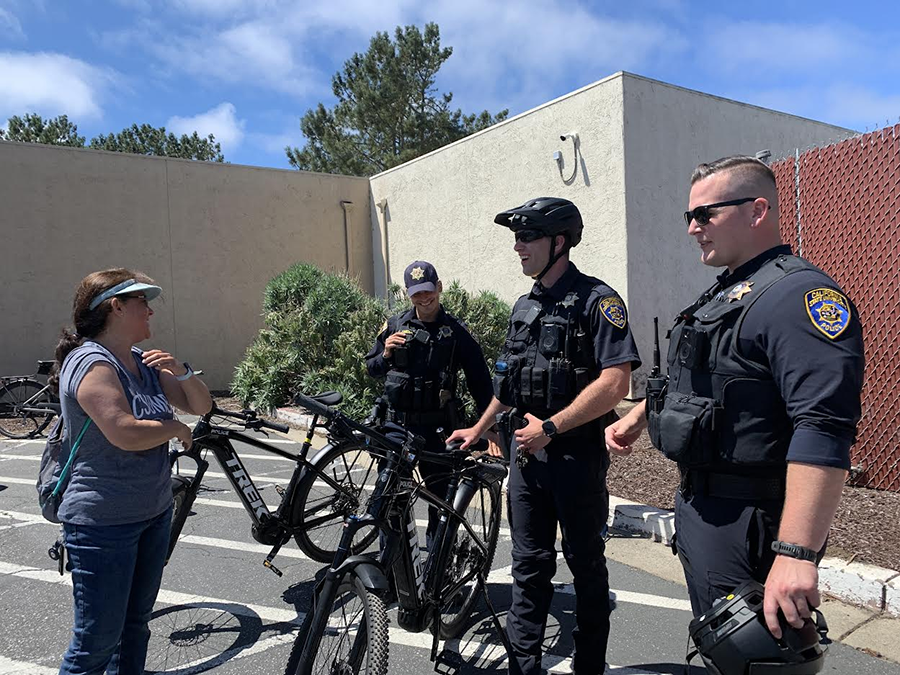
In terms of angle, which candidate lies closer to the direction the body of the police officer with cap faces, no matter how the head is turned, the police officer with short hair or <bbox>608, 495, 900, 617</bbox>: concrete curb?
the police officer with short hair

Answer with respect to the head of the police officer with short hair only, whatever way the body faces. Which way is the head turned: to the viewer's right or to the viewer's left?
to the viewer's left

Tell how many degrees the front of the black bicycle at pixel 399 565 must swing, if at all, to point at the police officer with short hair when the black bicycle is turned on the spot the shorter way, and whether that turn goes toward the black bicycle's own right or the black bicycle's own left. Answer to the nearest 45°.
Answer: approximately 90° to the black bicycle's own left

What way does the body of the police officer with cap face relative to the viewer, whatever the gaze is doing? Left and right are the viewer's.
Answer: facing the viewer

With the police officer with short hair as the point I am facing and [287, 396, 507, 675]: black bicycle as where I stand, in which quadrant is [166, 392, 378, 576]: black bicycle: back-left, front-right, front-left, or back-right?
back-left

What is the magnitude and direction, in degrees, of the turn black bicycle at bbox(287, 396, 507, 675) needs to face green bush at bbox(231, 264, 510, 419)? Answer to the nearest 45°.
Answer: approximately 135° to its right

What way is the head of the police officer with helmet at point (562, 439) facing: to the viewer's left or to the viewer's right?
to the viewer's left

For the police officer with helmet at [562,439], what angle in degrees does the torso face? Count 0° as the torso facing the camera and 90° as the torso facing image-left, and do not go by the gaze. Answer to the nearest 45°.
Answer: approximately 45°

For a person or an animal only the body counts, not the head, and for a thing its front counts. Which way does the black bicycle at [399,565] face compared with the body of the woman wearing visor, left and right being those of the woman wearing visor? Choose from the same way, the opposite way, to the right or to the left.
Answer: to the right

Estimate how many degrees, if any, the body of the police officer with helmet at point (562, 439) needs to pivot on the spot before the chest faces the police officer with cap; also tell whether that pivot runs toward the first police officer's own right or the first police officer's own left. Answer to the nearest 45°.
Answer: approximately 90° to the first police officer's own right
